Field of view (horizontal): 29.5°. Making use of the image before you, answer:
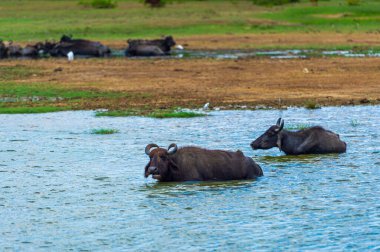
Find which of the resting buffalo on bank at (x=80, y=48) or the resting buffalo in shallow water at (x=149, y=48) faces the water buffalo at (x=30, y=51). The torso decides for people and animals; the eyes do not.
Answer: the resting buffalo on bank at (x=80, y=48)

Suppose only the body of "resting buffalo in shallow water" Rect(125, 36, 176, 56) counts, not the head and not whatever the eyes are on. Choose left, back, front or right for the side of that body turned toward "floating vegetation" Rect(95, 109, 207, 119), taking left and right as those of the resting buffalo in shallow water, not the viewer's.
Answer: right

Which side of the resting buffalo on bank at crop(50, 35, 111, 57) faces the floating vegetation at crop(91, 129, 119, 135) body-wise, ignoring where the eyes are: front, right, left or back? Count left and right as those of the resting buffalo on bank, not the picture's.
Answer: left

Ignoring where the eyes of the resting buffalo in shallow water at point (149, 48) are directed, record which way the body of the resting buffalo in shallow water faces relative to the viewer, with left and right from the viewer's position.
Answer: facing to the right of the viewer

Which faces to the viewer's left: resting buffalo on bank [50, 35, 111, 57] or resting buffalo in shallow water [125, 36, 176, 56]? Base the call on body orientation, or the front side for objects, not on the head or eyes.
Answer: resting buffalo on bank [50, 35, 111, 57]

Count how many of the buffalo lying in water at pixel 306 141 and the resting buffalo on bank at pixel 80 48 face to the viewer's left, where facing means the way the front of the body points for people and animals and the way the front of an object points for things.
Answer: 2

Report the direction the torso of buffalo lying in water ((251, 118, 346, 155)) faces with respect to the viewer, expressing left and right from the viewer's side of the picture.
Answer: facing to the left of the viewer

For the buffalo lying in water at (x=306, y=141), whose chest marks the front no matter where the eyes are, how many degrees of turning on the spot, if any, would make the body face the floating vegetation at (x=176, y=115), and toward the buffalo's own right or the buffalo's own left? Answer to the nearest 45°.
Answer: approximately 45° to the buffalo's own right

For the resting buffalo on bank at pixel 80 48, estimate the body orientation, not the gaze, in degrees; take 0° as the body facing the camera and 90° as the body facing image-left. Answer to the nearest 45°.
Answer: approximately 90°

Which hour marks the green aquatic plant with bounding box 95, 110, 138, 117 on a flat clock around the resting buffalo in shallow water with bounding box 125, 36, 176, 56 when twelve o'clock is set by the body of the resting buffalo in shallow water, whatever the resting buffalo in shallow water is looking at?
The green aquatic plant is roughly at 3 o'clock from the resting buffalo in shallow water.

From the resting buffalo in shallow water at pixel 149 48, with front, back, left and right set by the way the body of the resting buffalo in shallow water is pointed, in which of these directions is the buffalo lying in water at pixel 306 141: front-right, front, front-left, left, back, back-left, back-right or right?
right
